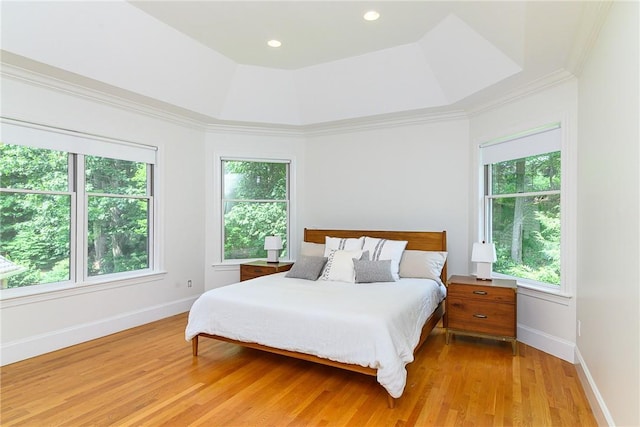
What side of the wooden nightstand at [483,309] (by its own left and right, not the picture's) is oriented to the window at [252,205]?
right

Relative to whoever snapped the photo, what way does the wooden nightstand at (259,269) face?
facing the viewer and to the left of the viewer

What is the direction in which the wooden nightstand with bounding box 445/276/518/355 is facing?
toward the camera

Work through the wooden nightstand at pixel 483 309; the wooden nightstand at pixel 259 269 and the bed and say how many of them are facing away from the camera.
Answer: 0

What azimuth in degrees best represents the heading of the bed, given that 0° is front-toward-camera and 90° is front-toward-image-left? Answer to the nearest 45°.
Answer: approximately 45°

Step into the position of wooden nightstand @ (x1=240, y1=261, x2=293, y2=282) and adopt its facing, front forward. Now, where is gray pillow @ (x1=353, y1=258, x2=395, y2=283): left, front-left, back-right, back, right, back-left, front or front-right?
left

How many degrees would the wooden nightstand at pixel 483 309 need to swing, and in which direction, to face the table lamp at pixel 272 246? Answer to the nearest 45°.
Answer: approximately 90° to its right

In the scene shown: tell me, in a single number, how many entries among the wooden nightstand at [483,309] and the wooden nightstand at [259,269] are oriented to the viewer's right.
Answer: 0

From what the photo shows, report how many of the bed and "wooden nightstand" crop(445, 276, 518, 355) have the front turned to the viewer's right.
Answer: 0

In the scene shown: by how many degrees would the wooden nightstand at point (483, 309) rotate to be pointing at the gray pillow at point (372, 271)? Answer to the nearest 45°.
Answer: approximately 90° to its right
